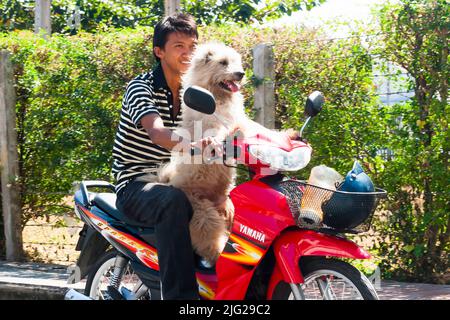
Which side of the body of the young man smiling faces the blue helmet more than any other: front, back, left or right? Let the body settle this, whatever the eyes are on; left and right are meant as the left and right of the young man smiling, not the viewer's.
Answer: front

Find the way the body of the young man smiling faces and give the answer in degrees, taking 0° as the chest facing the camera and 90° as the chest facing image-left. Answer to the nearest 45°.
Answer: approximately 315°
